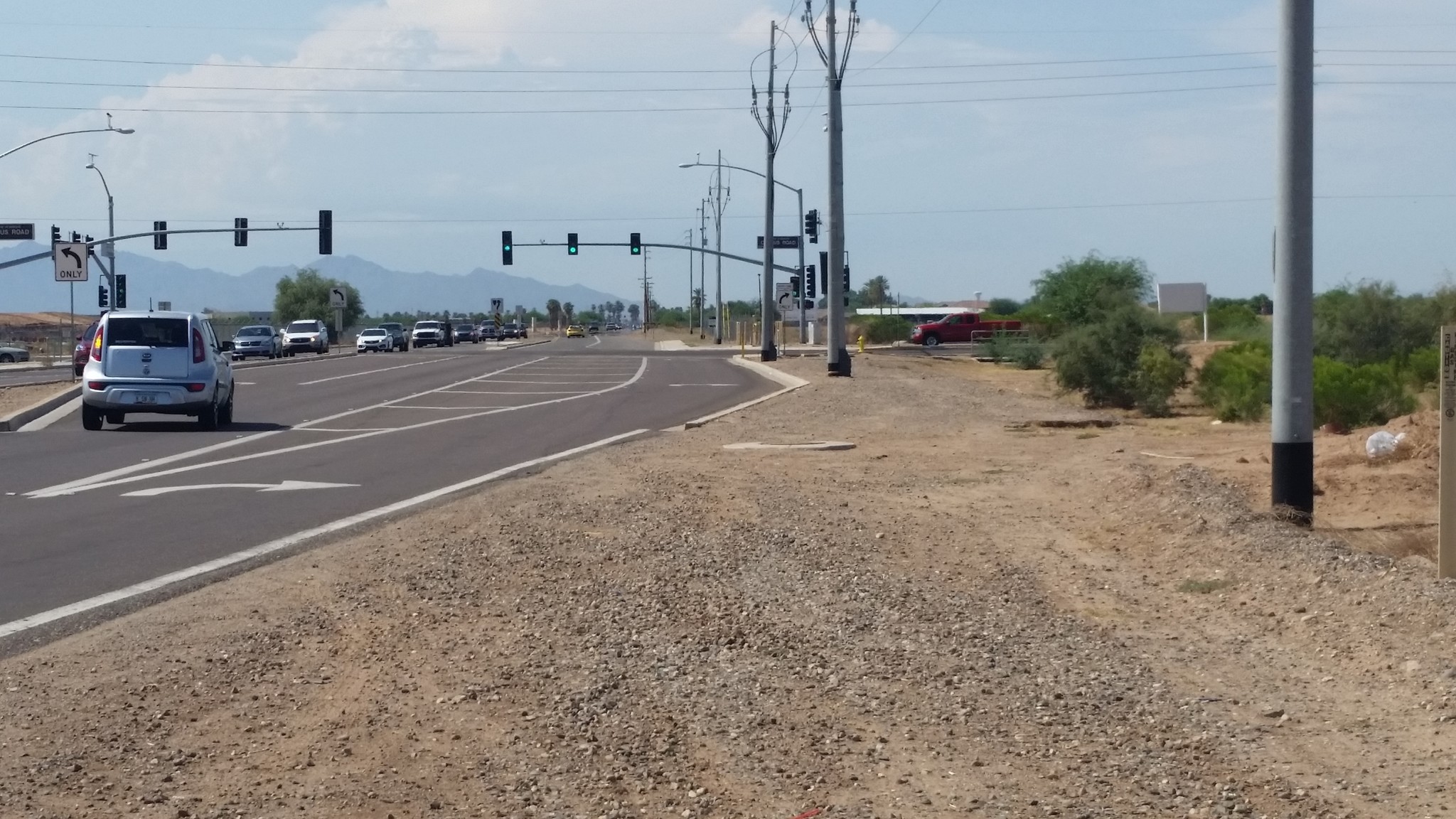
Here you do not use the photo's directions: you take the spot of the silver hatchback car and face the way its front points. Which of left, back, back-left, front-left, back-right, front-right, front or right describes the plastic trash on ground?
back-right

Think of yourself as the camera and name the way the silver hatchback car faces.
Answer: facing away from the viewer

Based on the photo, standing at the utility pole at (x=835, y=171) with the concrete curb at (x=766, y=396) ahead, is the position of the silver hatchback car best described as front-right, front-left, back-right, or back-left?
front-right

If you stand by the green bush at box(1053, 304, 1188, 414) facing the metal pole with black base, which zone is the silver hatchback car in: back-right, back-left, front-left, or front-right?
front-right

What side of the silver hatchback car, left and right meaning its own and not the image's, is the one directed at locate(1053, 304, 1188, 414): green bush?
right
